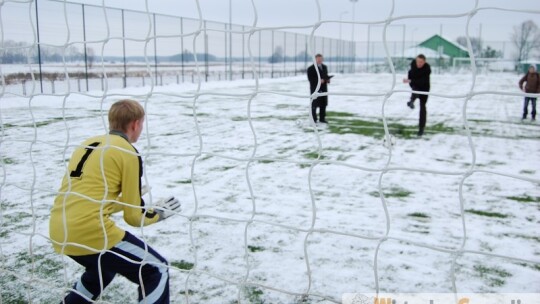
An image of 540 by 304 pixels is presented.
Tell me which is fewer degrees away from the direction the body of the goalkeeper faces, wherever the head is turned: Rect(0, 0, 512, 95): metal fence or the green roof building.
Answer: the green roof building

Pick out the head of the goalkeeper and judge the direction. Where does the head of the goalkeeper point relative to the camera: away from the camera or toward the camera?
away from the camera

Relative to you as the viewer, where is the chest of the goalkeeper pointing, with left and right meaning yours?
facing away from the viewer and to the right of the viewer

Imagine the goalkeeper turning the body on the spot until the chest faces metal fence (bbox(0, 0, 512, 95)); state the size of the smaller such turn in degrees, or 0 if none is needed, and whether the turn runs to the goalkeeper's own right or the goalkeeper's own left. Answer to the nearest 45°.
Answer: approximately 45° to the goalkeeper's own left

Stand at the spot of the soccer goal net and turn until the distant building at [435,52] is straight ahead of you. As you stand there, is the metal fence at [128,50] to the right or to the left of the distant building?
left

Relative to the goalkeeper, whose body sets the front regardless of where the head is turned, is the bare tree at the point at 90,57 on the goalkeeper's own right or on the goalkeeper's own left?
on the goalkeeper's own left
